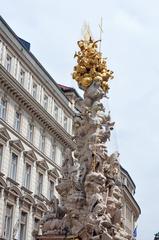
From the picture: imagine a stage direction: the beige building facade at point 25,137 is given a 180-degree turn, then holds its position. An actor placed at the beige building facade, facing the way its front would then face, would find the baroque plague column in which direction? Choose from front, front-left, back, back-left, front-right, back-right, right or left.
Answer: back-left

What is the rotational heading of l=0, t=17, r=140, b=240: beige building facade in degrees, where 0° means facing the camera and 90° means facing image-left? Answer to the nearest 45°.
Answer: approximately 315°
